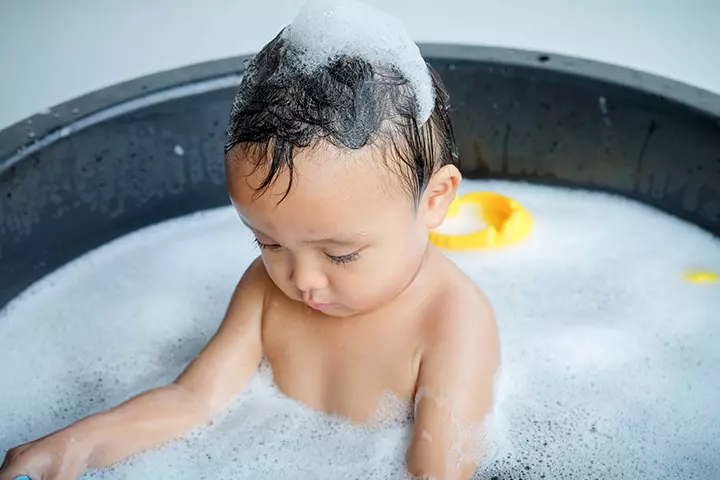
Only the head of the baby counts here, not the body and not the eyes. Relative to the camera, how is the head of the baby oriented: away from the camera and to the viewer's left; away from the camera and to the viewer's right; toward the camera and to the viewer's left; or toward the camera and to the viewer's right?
toward the camera and to the viewer's left

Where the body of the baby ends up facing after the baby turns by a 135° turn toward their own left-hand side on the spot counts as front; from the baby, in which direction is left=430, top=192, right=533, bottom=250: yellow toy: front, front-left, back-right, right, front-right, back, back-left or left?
front-left

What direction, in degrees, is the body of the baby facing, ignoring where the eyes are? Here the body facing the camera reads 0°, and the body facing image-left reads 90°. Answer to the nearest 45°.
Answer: approximately 45°
